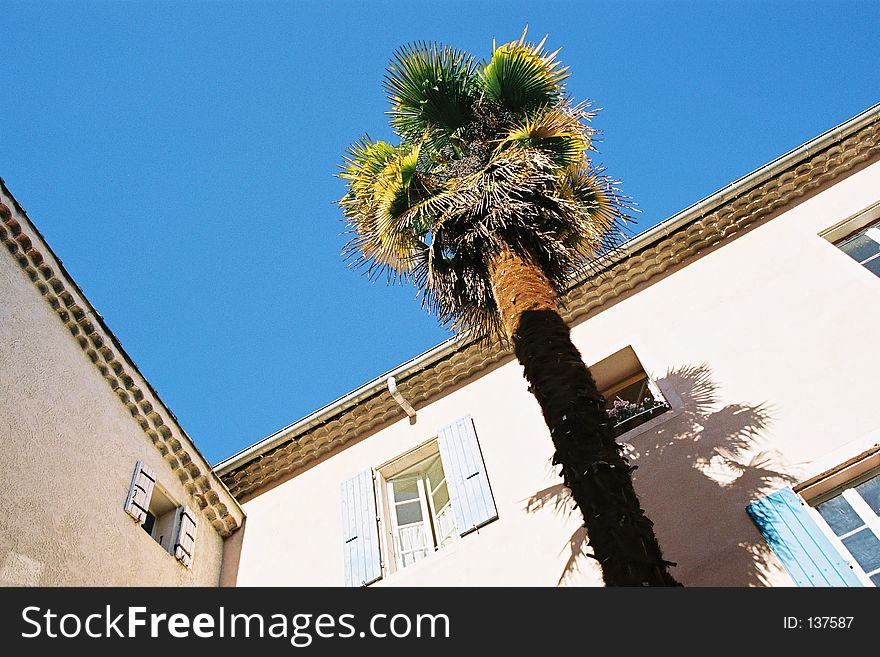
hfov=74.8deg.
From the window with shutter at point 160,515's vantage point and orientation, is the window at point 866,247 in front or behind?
in front

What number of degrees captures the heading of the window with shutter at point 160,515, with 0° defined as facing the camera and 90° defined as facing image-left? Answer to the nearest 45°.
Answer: approximately 315°

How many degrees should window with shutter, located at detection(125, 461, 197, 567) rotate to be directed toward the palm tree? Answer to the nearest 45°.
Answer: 0° — it already faces it

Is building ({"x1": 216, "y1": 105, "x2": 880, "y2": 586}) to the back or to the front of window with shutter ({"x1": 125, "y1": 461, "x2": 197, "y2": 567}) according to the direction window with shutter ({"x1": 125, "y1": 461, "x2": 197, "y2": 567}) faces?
to the front
